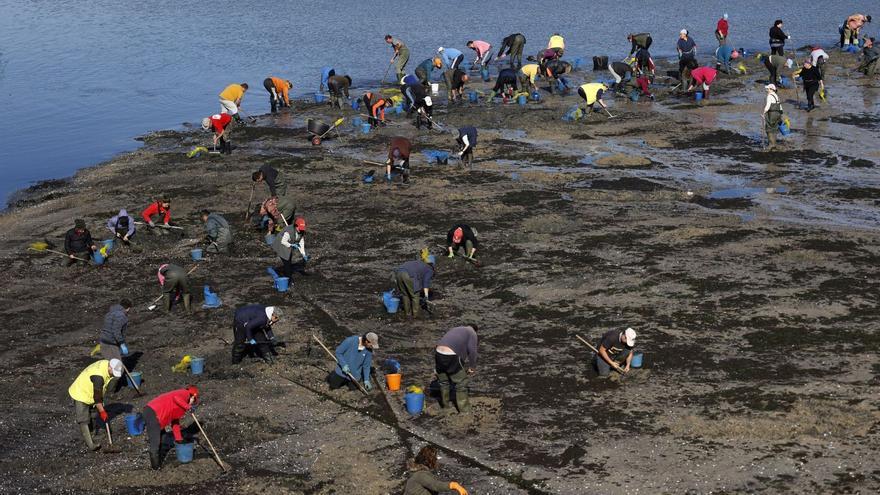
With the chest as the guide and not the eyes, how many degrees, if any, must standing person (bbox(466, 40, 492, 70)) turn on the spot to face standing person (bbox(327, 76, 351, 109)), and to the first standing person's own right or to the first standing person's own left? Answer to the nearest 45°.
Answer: approximately 45° to the first standing person's own left

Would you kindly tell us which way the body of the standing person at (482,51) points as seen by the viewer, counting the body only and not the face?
to the viewer's left

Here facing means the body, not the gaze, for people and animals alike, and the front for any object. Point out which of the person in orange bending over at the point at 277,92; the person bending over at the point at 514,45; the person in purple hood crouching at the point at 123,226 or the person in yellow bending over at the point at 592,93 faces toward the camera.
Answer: the person in purple hood crouching at the point at 123,226

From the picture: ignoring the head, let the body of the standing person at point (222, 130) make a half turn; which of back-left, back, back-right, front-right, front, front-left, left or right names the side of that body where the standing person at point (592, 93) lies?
front

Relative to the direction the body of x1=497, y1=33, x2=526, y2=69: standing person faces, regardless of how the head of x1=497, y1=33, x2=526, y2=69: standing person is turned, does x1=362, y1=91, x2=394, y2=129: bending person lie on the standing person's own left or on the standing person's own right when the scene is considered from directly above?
on the standing person's own left

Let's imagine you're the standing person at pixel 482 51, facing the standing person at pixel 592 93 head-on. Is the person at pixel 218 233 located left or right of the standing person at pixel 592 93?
right

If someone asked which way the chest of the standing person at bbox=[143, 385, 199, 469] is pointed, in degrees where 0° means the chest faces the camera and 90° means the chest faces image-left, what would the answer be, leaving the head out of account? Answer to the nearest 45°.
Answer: approximately 270°

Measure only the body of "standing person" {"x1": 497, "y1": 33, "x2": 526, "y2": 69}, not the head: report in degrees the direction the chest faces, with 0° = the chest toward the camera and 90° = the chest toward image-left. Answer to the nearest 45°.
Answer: approximately 90°

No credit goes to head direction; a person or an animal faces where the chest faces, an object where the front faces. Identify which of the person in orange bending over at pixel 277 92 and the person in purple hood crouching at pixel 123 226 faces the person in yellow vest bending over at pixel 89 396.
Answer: the person in purple hood crouching at pixel 123 226
